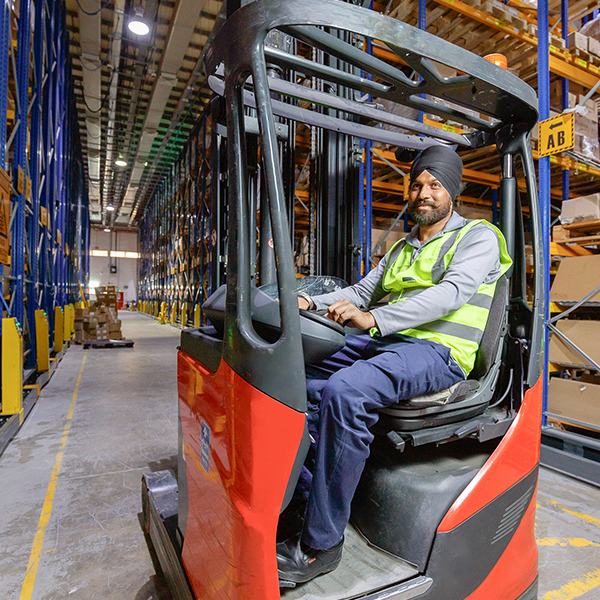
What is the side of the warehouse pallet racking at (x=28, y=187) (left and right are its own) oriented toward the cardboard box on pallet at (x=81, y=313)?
left

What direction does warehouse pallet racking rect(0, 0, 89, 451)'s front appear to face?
to the viewer's right

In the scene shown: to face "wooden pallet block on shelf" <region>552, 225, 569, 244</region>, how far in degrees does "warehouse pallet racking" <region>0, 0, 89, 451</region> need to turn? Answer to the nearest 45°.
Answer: approximately 45° to its right

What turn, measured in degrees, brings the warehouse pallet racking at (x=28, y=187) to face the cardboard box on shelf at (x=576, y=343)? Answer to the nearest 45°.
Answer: approximately 45° to its right
